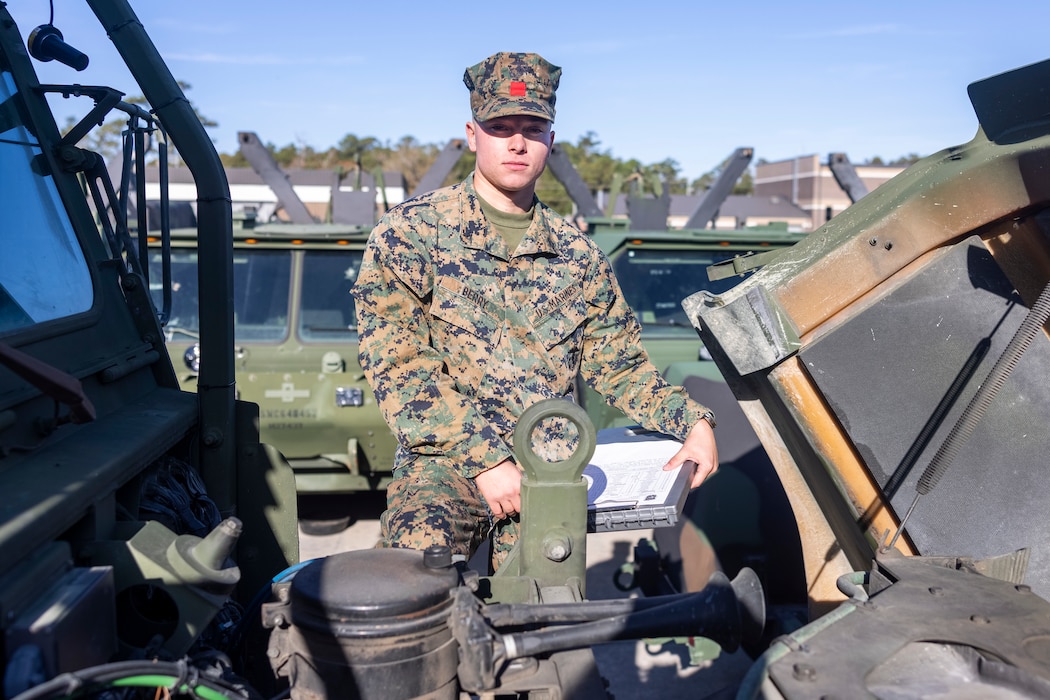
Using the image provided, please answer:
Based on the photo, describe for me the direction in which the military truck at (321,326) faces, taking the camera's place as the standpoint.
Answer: facing the viewer
